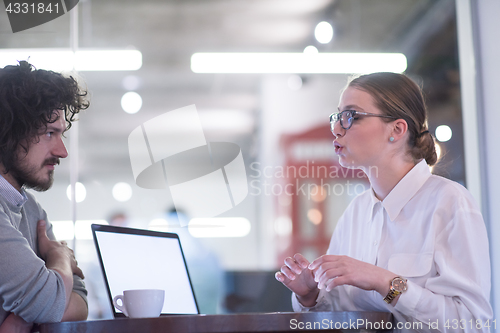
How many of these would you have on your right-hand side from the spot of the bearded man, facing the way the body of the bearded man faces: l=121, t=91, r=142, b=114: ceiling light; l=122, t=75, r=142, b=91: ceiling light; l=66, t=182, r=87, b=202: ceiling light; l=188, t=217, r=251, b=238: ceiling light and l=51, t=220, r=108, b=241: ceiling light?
0

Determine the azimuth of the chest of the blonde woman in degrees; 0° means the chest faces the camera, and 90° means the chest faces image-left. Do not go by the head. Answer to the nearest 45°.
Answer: approximately 45°

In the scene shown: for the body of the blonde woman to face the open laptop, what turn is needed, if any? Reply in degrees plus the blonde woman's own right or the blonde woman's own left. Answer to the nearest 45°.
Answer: approximately 45° to the blonde woman's own right

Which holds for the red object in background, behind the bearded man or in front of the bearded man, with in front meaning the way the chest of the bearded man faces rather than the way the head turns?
in front

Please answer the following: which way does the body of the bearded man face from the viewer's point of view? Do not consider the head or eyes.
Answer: to the viewer's right

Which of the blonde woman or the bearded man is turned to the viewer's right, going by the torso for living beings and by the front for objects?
the bearded man

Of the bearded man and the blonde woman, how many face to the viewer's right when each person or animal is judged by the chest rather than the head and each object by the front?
1

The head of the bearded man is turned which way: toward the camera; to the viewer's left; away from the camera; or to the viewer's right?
to the viewer's right

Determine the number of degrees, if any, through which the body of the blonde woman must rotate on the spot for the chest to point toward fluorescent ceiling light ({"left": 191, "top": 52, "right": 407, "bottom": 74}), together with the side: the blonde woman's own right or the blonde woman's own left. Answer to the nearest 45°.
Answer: approximately 90° to the blonde woman's own right

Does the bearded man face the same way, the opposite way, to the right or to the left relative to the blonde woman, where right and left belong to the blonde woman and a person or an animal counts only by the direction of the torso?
the opposite way

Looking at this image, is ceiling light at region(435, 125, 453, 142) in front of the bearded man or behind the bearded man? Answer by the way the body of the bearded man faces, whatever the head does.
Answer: in front

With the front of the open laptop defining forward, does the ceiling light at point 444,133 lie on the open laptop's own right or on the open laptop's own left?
on the open laptop's own left

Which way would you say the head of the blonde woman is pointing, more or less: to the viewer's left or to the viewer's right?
to the viewer's left
